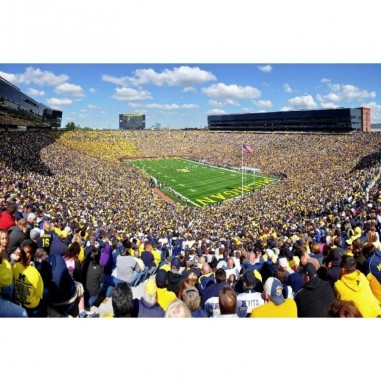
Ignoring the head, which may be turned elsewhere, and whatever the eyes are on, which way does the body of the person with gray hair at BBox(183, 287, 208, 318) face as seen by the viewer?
away from the camera

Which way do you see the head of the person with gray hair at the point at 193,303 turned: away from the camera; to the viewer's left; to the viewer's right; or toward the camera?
away from the camera
